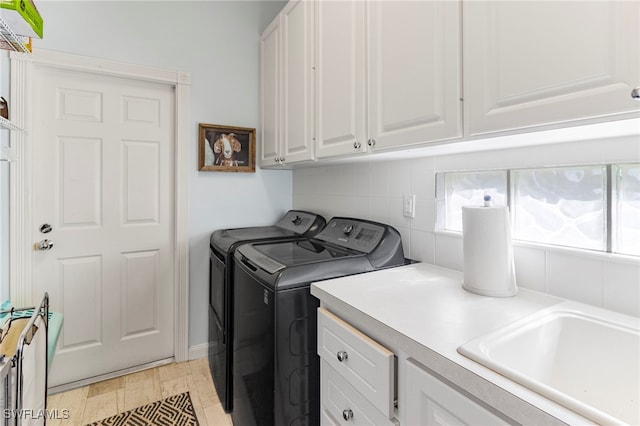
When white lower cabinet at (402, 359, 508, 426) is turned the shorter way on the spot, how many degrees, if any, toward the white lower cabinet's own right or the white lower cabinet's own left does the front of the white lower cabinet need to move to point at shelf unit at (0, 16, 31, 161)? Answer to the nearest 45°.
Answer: approximately 45° to the white lower cabinet's own right

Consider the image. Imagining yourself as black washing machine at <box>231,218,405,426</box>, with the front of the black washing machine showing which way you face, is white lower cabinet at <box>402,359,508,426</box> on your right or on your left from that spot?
on your left

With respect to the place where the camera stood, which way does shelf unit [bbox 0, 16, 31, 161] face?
facing to the right of the viewer

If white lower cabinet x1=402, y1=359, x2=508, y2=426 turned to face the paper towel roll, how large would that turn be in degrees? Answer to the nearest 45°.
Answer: approximately 135° to its right

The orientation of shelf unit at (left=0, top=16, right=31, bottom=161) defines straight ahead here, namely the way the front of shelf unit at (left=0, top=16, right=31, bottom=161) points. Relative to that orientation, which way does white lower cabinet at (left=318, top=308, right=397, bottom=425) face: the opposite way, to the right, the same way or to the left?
the opposite way

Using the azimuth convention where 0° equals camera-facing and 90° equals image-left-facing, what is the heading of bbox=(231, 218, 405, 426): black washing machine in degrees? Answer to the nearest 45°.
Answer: approximately 45°

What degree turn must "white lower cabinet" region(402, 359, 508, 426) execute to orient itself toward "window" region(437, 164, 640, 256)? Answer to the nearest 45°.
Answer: approximately 180°

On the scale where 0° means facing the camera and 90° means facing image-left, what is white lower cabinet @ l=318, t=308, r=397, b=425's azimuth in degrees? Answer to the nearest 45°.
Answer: approximately 45°

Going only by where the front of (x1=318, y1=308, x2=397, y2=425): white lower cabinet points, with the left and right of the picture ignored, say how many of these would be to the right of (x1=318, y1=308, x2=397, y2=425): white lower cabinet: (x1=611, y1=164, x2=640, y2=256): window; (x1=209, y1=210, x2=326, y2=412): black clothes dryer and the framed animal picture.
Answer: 2
